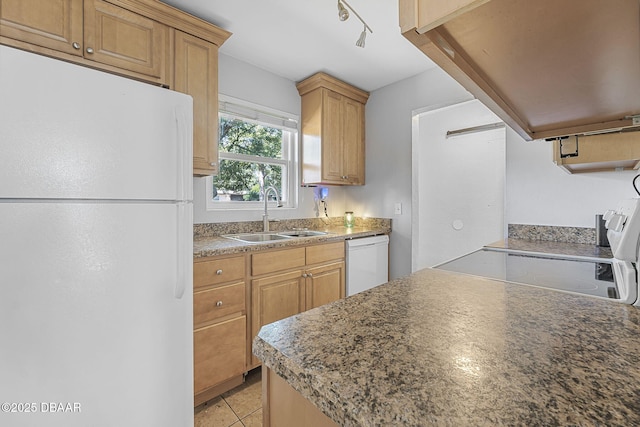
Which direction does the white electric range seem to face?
to the viewer's left

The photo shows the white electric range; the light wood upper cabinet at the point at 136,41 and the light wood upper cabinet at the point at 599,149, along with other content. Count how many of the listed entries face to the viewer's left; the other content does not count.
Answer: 2

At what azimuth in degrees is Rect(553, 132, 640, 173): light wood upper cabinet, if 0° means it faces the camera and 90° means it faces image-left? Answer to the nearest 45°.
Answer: approximately 90°

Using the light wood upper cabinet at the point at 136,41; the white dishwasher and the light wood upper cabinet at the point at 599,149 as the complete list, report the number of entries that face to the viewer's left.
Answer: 1

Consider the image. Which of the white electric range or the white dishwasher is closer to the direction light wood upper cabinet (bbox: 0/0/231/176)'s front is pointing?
the white electric range

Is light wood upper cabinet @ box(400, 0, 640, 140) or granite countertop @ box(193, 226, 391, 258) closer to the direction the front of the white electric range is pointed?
the granite countertop

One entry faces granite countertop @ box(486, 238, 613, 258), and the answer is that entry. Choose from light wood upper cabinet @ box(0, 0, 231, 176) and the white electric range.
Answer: the light wood upper cabinet

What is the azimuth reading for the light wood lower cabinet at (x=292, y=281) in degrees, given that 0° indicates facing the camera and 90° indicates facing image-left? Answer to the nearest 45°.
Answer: approximately 315°

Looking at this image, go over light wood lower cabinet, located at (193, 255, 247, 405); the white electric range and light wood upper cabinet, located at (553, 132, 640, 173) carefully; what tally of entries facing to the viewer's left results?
2
